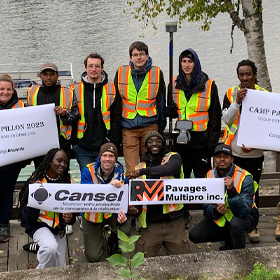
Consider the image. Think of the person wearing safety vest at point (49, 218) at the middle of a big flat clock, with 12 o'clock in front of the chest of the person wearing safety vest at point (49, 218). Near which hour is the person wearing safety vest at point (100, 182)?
the person wearing safety vest at point (100, 182) is roughly at 10 o'clock from the person wearing safety vest at point (49, 218).

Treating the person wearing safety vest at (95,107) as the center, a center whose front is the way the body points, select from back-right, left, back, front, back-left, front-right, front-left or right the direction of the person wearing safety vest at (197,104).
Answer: left

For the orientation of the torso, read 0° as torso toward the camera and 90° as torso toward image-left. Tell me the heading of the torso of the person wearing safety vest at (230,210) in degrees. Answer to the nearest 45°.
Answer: approximately 45°

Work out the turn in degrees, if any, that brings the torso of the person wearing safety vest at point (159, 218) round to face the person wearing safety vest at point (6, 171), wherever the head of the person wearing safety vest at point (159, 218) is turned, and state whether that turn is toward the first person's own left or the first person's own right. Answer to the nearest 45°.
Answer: approximately 90° to the first person's own right

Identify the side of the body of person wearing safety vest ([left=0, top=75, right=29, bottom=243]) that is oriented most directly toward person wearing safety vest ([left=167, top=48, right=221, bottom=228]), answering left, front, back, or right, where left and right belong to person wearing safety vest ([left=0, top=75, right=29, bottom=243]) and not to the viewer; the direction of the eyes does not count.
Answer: left
